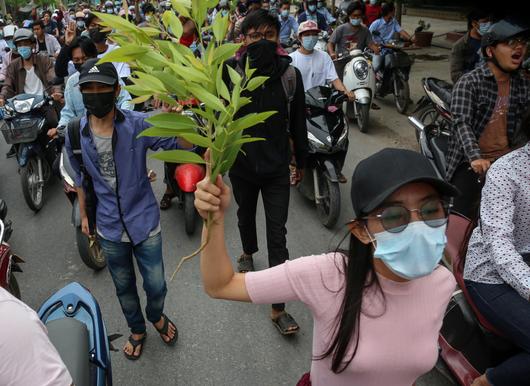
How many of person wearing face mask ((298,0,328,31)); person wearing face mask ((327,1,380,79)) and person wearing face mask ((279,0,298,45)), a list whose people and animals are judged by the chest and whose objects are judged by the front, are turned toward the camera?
3

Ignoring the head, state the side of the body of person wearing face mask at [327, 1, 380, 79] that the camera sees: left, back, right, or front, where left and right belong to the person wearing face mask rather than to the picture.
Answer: front

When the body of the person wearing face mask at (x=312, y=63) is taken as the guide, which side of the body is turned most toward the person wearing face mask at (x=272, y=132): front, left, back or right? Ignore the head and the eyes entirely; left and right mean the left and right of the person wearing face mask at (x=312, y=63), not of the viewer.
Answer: front

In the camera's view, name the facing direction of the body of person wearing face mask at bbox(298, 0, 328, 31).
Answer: toward the camera

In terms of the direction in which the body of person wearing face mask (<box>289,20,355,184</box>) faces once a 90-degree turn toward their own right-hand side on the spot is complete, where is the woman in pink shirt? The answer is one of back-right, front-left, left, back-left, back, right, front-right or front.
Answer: left

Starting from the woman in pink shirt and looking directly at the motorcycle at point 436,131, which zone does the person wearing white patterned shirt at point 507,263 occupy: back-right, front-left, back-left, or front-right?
front-right

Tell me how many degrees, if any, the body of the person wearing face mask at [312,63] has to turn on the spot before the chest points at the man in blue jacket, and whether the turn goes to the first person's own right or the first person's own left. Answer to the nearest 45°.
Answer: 0° — they already face them

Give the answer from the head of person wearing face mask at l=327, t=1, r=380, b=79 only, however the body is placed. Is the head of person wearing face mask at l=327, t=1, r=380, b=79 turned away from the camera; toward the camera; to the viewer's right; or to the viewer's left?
toward the camera

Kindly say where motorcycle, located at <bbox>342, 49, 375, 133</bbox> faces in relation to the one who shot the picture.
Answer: facing the viewer

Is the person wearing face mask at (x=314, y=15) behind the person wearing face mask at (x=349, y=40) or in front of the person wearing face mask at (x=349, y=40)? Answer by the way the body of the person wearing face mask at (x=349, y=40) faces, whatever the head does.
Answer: behind

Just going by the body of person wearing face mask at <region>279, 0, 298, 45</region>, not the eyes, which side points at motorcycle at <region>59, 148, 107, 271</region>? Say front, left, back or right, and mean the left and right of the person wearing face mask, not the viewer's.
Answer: front

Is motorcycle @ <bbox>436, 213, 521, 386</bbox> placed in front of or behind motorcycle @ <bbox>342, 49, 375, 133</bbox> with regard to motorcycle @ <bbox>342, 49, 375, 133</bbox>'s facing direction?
in front

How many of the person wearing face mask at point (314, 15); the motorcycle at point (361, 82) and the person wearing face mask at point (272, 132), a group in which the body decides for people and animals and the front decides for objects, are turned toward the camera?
3
